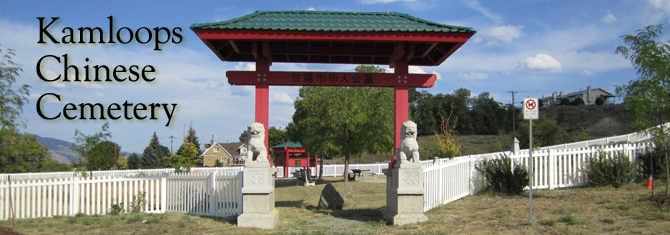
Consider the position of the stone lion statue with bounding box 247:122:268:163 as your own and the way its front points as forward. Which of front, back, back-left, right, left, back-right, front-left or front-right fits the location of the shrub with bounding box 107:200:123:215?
back-right

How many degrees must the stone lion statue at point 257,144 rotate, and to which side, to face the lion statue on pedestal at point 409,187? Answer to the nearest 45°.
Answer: approximately 90° to its left

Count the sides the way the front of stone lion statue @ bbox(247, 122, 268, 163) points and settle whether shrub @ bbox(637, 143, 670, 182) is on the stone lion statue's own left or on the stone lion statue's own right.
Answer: on the stone lion statue's own left

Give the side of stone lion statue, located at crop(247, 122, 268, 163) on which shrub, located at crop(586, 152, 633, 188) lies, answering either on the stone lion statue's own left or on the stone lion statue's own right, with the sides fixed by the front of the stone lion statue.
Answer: on the stone lion statue's own left

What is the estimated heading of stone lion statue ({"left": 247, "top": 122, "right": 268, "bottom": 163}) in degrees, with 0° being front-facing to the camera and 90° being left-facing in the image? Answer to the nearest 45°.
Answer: approximately 0°

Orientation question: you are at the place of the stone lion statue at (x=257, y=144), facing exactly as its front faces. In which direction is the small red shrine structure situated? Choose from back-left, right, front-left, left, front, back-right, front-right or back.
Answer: back

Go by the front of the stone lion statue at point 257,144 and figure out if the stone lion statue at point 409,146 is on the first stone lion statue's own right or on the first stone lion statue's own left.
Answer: on the first stone lion statue's own left
